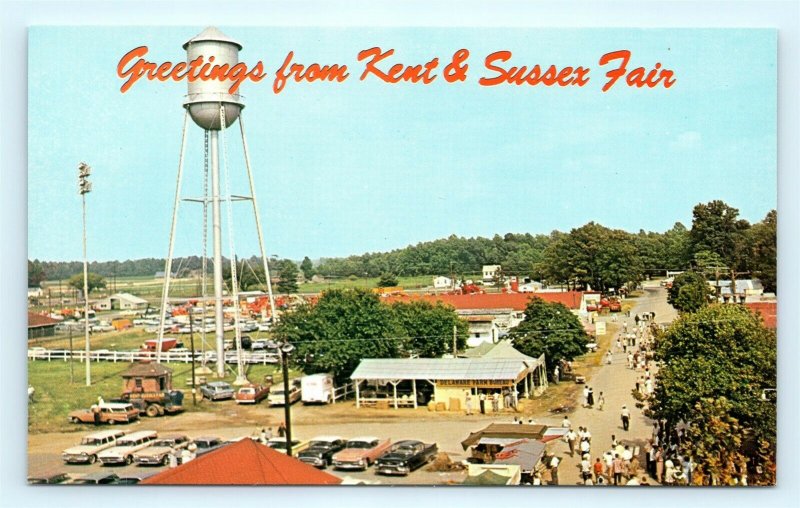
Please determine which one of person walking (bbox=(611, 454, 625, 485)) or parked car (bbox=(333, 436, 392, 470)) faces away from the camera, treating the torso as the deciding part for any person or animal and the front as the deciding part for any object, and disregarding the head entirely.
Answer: the person walking

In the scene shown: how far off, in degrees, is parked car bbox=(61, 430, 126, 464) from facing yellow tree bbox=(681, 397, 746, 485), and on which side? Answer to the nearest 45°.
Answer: approximately 135° to its left

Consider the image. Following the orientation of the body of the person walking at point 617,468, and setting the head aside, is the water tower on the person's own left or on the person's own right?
on the person's own left

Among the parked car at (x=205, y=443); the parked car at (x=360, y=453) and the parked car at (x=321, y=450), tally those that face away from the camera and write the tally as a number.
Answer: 0

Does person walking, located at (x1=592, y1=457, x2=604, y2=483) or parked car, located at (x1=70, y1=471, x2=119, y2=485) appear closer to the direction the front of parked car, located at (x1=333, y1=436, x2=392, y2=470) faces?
the parked car

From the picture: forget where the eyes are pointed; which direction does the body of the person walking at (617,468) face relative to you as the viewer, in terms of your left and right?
facing away from the viewer

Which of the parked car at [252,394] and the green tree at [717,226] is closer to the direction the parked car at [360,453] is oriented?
the parked car

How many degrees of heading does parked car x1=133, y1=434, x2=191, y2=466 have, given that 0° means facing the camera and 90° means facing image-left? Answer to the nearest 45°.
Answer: approximately 45°
